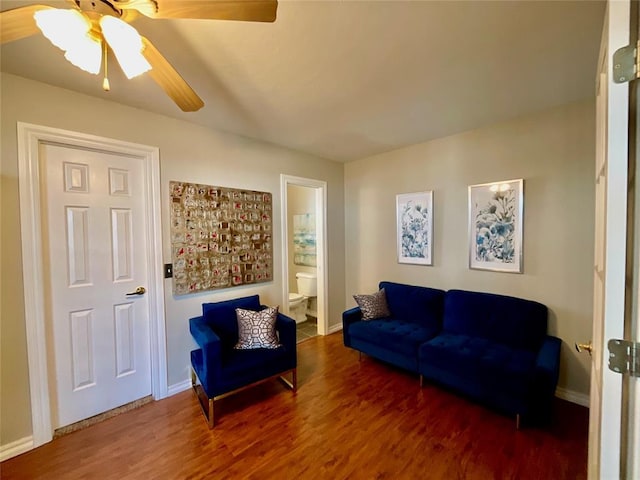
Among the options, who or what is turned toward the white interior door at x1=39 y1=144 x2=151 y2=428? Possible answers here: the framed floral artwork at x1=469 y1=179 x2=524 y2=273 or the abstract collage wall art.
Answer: the framed floral artwork

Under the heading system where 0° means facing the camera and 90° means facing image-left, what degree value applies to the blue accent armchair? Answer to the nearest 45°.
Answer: approximately 315°

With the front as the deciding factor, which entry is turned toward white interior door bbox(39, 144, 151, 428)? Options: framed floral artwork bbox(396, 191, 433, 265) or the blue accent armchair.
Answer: the framed floral artwork

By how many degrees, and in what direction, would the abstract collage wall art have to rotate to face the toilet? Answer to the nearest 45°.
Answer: approximately 90° to its left

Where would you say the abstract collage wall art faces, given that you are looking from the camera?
facing the viewer and to the right of the viewer

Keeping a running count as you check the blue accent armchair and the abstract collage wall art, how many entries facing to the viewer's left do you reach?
0

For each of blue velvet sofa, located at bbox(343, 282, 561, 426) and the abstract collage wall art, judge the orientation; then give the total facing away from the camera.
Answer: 0
